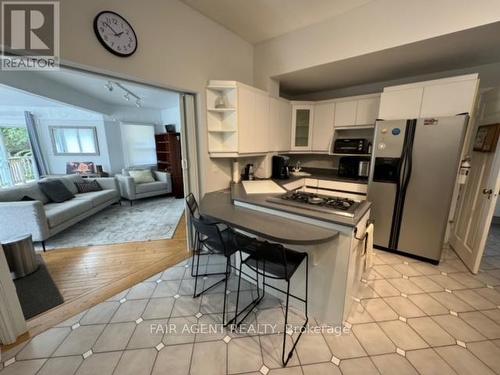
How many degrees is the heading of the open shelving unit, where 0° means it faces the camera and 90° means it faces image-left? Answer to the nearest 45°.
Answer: approximately 0°

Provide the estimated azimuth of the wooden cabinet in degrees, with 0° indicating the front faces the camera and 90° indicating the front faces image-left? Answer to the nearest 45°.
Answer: approximately 45°

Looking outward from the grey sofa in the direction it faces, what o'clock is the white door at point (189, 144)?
The white door is roughly at 12 o'clock from the grey sofa.

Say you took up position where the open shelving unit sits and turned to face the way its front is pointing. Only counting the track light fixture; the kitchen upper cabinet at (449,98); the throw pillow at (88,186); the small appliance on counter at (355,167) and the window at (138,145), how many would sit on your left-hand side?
2

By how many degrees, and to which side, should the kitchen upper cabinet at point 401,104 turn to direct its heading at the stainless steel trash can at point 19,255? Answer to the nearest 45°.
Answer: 0° — it already faces it

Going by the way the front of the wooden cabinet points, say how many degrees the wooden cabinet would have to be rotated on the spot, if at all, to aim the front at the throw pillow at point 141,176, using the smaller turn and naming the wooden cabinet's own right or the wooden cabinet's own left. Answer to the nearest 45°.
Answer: approximately 45° to the wooden cabinet's own right

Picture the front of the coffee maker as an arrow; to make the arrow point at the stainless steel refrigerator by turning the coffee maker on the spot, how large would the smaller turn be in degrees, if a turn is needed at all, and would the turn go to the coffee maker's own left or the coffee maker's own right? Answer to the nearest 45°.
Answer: approximately 45° to the coffee maker's own left
